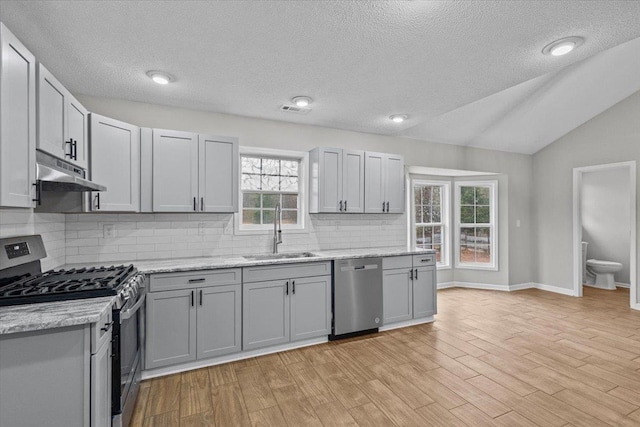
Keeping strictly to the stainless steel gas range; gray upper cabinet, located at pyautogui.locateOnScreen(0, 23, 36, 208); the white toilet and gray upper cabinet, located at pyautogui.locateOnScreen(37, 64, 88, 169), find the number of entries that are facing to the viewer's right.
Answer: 4

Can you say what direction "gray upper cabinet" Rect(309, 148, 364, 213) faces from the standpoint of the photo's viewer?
facing the viewer and to the right of the viewer

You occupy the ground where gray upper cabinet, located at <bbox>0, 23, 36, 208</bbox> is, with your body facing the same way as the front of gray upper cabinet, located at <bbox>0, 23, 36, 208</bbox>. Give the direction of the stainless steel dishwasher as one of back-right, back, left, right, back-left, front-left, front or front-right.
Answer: front

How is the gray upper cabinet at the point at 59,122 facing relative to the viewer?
to the viewer's right

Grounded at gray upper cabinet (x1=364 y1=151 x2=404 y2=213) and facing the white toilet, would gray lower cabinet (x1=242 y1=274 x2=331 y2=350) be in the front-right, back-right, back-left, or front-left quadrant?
back-right

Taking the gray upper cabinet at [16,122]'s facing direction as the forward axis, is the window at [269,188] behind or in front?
in front

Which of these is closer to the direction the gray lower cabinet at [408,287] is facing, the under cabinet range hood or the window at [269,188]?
the under cabinet range hood

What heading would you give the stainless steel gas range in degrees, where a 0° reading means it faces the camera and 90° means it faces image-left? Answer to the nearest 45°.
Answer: approximately 270°

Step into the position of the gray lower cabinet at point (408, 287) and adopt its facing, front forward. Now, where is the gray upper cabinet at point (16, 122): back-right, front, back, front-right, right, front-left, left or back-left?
right

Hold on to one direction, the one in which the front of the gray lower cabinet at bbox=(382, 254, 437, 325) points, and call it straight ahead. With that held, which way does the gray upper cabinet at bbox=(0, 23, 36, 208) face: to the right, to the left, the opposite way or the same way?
to the left

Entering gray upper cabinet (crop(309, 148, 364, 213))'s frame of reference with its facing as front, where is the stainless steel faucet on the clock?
The stainless steel faucet is roughly at 4 o'clock from the gray upper cabinet.

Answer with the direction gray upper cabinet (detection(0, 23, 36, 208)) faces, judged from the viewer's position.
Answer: facing to the right of the viewer

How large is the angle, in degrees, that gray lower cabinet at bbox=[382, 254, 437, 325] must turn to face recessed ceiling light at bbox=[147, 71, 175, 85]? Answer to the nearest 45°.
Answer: approximately 90° to its right

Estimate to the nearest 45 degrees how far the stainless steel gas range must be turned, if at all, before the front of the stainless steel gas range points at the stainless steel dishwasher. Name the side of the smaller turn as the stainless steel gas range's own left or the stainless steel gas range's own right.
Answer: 0° — it already faces it
